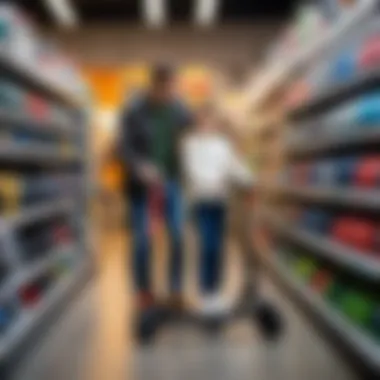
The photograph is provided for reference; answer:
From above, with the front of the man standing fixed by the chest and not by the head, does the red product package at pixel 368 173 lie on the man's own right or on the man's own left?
on the man's own left

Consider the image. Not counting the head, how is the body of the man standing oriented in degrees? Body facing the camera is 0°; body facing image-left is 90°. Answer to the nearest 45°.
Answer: approximately 0°

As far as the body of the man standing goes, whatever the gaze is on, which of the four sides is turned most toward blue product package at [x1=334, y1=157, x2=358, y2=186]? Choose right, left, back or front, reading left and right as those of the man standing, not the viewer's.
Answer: left

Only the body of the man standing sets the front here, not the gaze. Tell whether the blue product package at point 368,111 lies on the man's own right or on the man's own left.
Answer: on the man's own left

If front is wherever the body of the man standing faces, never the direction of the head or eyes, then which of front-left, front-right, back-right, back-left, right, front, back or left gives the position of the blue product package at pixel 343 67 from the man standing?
left
